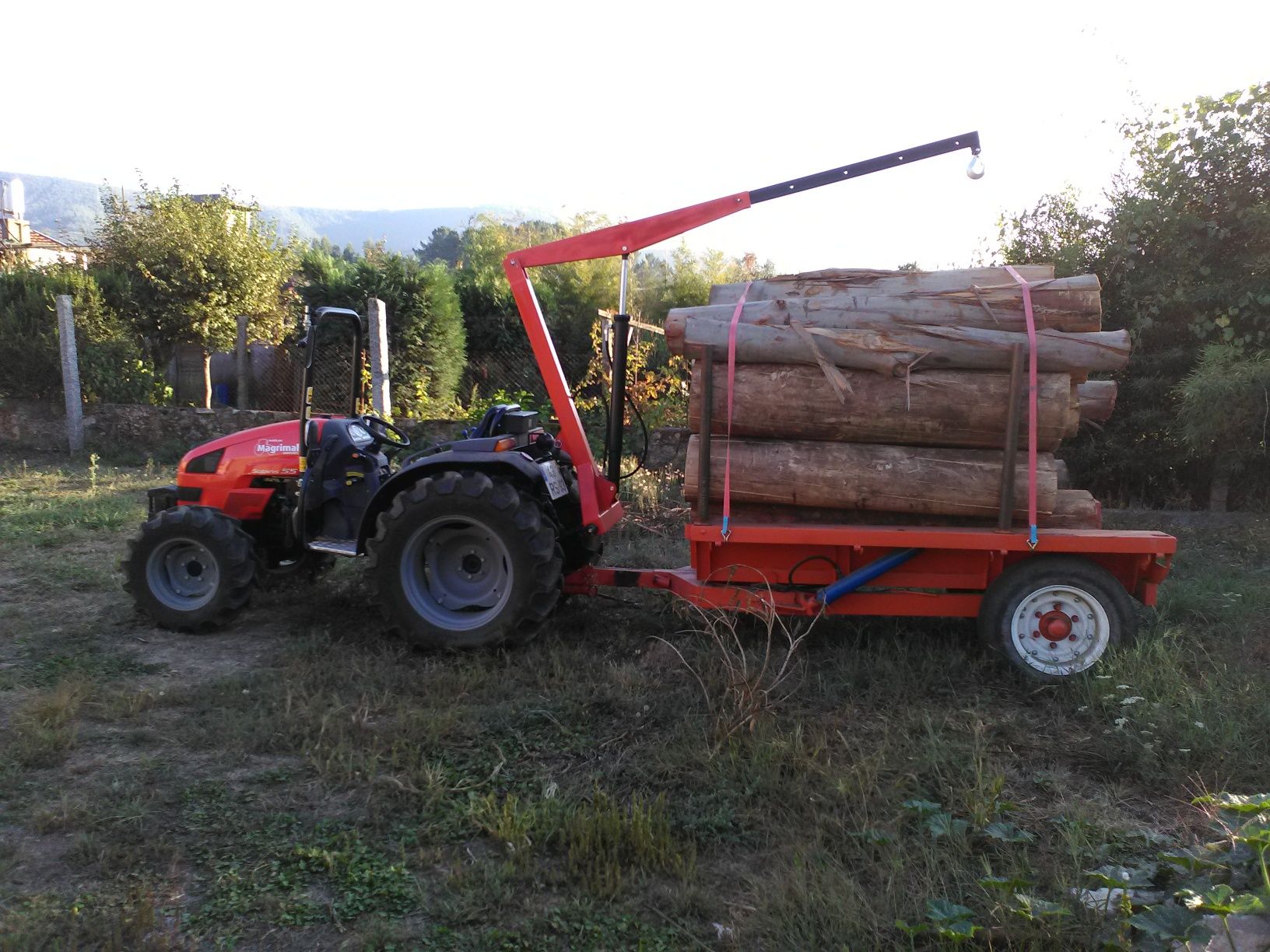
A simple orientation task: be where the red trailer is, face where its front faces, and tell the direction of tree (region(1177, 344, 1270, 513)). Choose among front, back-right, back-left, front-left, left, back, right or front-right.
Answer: back-right

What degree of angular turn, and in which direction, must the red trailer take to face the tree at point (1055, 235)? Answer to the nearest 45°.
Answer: approximately 90° to its right

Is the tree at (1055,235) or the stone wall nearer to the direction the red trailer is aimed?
the stone wall

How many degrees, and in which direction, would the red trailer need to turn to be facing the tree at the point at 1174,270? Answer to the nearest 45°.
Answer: approximately 135° to its right

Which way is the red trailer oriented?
to the viewer's left

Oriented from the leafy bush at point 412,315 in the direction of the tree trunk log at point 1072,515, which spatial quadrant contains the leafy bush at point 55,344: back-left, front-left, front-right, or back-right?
back-right
